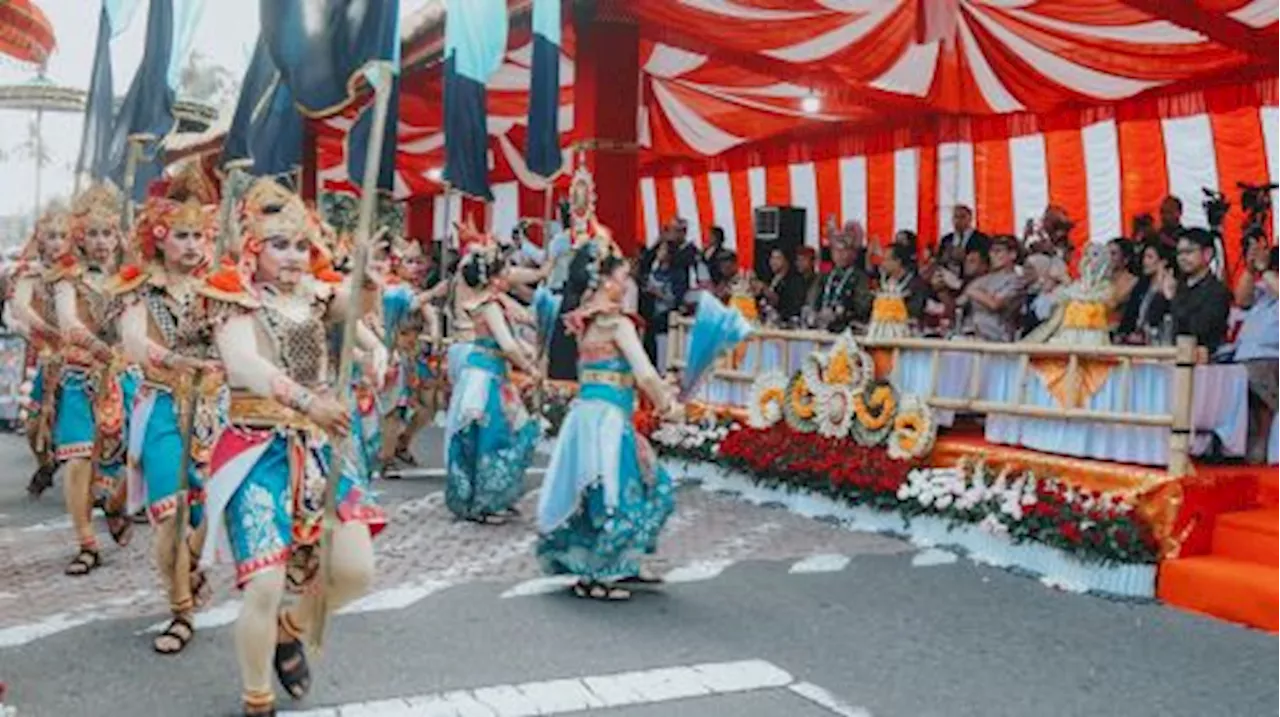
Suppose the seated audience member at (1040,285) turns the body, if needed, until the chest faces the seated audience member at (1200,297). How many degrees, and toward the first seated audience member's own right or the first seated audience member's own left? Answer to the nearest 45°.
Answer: approximately 90° to the first seated audience member's own left

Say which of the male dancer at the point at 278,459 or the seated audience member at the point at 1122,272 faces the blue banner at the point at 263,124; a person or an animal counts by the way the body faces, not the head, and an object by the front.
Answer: the seated audience member

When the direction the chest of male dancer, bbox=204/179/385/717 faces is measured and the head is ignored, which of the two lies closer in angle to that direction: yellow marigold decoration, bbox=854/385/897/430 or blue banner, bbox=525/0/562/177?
the yellow marigold decoration

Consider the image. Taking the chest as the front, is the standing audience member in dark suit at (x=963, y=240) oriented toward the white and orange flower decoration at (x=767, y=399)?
yes

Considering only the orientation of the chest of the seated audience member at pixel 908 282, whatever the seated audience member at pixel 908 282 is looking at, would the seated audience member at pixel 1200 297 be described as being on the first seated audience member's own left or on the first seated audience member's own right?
on the first seated audience member's own left

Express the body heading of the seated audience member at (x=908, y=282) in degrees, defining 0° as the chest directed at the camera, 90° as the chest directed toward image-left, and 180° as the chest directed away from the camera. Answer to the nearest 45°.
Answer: approximately 45°

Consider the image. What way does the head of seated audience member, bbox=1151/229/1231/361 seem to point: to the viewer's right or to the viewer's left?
to the viewer's left

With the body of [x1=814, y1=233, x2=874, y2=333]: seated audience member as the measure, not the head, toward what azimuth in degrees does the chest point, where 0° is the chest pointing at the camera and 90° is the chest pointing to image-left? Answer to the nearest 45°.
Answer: approximately 45°

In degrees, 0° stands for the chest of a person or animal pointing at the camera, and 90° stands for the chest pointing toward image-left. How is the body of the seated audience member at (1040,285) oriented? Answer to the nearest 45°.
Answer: approximately 45°

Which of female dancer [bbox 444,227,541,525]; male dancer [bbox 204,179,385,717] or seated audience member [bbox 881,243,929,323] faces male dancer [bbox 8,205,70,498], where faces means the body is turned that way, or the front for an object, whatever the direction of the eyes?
the seated audience member
